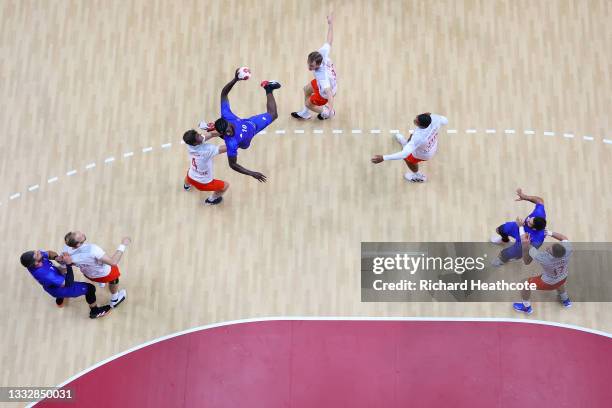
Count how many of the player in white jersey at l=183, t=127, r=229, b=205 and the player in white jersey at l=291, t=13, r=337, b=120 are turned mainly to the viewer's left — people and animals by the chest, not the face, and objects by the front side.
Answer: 1

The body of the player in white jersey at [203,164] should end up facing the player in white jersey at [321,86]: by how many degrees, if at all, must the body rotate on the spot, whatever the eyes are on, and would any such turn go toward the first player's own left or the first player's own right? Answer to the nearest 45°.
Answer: approximately 45° to the first player's own right

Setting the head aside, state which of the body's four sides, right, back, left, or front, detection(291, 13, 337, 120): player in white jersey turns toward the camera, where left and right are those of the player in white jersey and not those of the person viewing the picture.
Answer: left

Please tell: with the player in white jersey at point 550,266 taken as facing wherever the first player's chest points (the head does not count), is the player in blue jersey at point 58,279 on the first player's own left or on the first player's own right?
on the first player's own left

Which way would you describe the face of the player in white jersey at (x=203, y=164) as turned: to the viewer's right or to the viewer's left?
to the viewer's right

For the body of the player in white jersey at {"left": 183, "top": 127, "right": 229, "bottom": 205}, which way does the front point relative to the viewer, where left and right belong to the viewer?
facing away from the viewer and to the right of the viewer

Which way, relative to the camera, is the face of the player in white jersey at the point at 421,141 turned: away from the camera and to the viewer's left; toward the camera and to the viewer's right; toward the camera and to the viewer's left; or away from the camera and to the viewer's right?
away from the camera and to the viewer's left

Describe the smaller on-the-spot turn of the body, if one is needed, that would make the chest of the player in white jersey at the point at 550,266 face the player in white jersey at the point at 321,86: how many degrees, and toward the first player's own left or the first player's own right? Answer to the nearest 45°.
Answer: approximately 45° to the first player's own left

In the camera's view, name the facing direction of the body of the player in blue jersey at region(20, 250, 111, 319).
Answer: to the viewer's right
